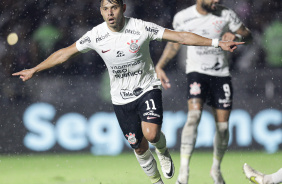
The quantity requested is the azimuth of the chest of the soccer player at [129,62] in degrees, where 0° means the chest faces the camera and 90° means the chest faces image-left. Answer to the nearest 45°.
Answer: approximately 0°

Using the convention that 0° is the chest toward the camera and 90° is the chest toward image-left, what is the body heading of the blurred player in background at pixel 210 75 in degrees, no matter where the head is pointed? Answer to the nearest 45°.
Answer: approximately 0°

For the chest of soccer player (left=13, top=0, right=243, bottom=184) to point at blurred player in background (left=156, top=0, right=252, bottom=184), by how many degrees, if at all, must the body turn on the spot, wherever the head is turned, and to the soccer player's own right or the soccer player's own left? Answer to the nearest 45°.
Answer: approximately 135° to the soccer player's own left

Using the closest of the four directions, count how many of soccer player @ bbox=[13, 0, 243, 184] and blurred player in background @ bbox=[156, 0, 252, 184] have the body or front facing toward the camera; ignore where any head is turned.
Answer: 2
